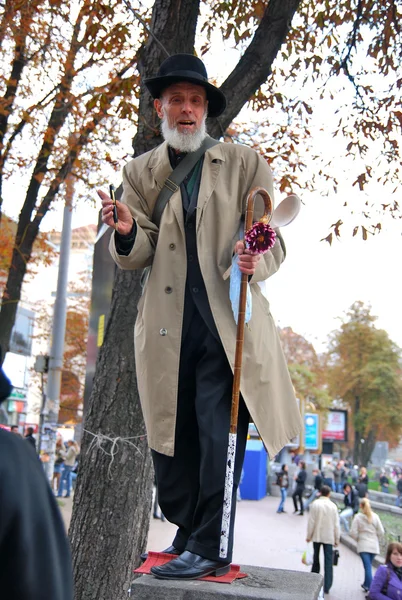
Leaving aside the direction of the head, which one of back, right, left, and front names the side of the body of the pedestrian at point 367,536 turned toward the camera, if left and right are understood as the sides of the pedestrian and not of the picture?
back

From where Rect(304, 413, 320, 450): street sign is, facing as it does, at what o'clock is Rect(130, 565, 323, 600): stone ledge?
The stone ledge is roughly at 12 o'clock from the street sign.

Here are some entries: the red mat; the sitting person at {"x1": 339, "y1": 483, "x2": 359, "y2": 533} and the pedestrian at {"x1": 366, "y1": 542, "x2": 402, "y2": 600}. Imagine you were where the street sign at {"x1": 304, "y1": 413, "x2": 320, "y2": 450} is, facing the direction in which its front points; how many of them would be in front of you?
3

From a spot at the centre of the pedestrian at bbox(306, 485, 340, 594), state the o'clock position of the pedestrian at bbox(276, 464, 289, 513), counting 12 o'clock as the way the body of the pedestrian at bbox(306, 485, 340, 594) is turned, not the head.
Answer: the pedestrian at bbox(276, 464, 289, 513) is roughly at 12 o'clock from the pedestrian at bbox(306, 485, 340, 594).

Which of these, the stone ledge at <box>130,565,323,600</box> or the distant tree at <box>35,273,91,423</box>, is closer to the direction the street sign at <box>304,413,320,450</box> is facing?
the stone ledge

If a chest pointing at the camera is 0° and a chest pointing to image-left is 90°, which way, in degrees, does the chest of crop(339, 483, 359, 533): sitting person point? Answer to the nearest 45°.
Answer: approximately 45°

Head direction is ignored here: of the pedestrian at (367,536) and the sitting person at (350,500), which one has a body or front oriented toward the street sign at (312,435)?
the pedestrian at (367,536)

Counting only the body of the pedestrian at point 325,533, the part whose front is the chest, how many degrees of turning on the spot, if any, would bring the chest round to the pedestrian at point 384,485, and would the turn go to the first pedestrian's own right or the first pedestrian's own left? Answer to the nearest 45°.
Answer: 0° — they already face them
